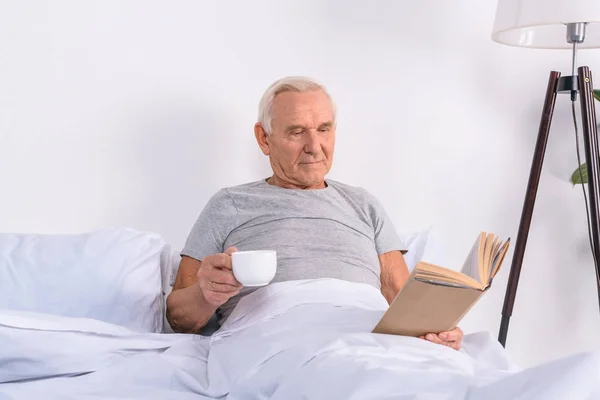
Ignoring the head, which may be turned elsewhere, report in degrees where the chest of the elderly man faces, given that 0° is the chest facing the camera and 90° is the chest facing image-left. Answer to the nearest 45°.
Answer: approximately 315°

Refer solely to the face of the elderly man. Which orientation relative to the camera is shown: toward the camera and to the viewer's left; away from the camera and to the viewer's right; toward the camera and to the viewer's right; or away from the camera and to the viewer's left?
toward the camera and to the viewer's right

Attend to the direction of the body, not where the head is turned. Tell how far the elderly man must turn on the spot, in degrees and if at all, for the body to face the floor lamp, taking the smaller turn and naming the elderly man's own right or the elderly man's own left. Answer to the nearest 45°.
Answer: approximately 90° to the elderly man's own left

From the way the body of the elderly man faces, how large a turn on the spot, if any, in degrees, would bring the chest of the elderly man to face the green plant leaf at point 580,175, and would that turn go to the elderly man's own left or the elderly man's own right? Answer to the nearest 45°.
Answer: approximately 90° to the elderly man's own left

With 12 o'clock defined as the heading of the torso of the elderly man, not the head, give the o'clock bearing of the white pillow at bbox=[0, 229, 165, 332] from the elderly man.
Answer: The white pillow is roughly at 4 o'clock from the elderly man.
